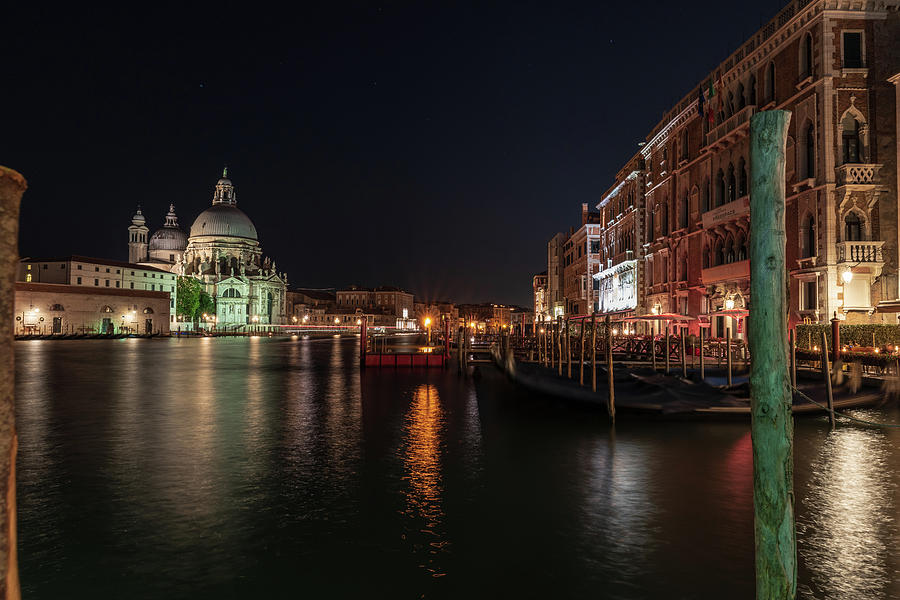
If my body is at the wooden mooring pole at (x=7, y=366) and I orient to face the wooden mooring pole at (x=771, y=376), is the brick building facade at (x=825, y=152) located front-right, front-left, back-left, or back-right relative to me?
front-left

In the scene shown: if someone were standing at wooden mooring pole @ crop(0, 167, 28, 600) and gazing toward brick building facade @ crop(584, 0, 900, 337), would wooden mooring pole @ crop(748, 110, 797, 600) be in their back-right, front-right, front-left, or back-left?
front-right

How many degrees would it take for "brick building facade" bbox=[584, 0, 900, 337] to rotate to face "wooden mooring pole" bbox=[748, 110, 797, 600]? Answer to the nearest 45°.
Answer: approximately 45° to its left

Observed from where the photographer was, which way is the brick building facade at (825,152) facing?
facing the viewer and to the left of the viewer

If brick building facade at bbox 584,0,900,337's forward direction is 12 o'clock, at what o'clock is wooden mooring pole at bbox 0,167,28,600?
The wooden mooring pole is roughly at 11 o'clock from the brick building facade.

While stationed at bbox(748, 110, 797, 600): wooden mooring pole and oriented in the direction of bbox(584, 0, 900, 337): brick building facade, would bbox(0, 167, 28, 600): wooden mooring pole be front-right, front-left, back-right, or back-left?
back-left
